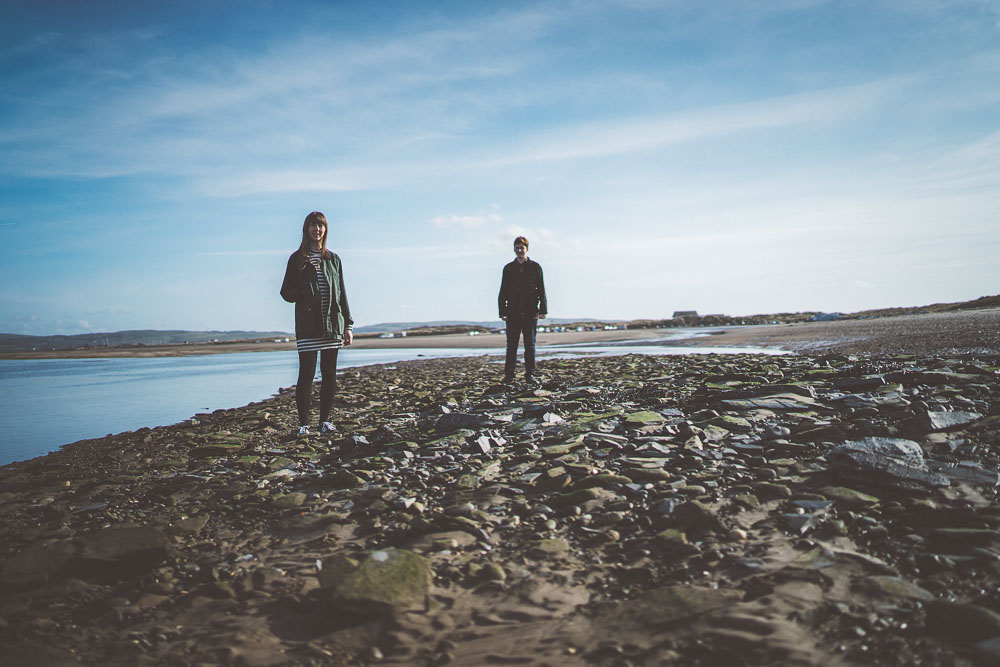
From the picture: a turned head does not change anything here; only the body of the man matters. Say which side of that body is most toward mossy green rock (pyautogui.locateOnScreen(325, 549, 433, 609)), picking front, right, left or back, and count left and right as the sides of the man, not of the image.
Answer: front

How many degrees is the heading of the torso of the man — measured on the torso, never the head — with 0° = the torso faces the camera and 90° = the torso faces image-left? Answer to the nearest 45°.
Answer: approximately 0°

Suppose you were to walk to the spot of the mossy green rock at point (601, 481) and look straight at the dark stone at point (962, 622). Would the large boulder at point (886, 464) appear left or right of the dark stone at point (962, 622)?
left

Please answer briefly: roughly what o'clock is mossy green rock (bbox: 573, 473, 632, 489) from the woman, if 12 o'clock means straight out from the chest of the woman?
The mossy green rock is roughly at 11 o'clock from the woman.

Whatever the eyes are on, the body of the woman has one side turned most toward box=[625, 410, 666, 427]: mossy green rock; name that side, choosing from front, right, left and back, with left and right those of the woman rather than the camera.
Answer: left

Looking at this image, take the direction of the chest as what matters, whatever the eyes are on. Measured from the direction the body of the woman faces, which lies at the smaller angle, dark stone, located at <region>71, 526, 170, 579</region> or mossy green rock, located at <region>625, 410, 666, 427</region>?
the dark stone

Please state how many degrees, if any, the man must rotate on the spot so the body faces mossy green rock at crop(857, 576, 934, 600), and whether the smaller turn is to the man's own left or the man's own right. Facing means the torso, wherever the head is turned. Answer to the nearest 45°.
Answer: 0° — they already face it

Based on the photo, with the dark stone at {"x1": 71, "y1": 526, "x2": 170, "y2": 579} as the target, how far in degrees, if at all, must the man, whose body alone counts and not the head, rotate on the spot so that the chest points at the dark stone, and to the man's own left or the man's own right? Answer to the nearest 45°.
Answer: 0° — they already face it

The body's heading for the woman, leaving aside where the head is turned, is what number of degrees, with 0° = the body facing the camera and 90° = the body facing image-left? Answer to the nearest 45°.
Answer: approximately 0°

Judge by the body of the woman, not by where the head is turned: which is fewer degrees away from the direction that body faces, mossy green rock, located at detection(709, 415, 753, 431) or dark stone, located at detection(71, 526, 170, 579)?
the dark stone

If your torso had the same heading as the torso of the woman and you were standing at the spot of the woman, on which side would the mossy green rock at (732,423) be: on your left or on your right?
on your left

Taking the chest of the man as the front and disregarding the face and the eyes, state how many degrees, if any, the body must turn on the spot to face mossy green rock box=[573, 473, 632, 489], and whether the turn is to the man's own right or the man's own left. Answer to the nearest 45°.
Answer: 0° — they already face it

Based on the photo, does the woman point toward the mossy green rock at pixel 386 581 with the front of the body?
yes

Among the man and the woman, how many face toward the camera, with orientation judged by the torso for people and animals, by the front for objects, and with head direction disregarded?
2
